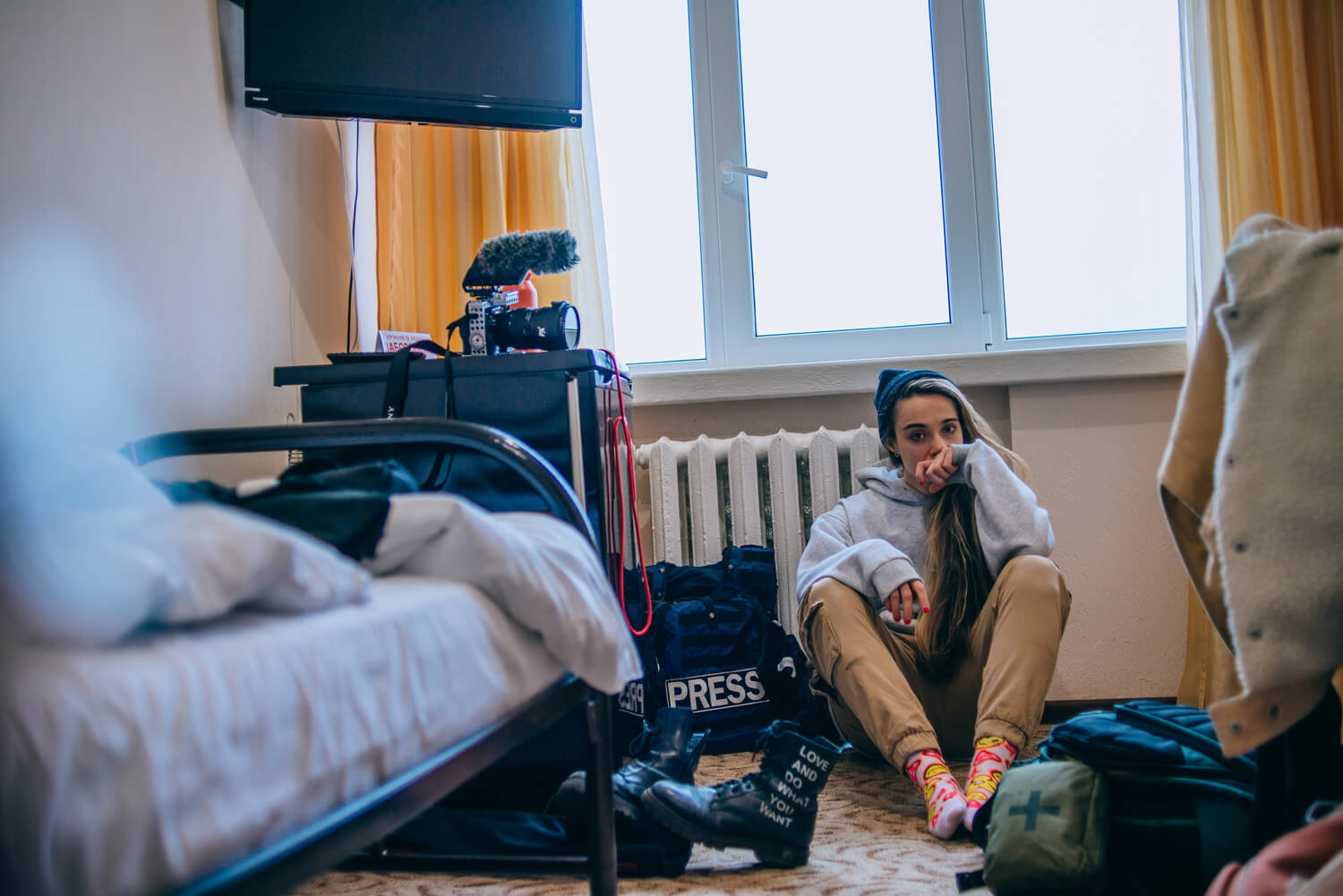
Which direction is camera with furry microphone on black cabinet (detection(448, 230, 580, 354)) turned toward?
to the viewer's right

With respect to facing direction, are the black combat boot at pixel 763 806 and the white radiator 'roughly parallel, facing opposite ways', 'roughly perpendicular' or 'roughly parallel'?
roughly perpendicular

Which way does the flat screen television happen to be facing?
toward the camera

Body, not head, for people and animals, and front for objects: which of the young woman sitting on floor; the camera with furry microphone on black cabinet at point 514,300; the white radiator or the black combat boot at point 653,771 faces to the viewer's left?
the black combat boot

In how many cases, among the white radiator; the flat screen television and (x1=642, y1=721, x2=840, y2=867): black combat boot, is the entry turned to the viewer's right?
0

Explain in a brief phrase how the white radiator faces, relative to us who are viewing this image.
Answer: facing the viewer

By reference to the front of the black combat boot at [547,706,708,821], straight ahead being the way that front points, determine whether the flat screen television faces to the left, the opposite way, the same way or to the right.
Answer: to the left
